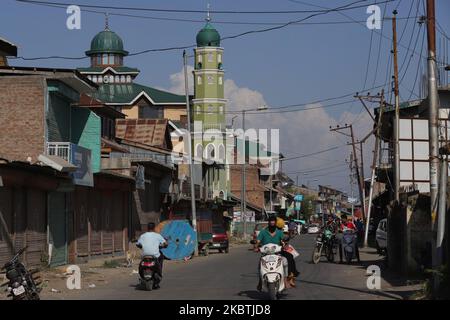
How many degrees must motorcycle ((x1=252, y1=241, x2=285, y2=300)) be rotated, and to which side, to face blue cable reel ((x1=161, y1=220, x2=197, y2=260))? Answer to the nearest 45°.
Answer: approximately 180°

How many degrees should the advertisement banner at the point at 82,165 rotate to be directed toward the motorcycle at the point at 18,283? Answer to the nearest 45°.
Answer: approximately 45° to its right

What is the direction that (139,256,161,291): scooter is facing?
away from the camera

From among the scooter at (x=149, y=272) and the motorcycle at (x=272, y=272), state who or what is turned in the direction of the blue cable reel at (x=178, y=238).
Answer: the scooter

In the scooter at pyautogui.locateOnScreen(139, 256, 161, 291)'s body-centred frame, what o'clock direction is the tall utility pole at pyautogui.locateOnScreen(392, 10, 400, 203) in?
The tall utility pole is roughly at 1 o'clock from the scooter.

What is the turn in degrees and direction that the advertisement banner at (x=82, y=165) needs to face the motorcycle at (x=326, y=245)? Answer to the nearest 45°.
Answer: approximately 45° to its left
